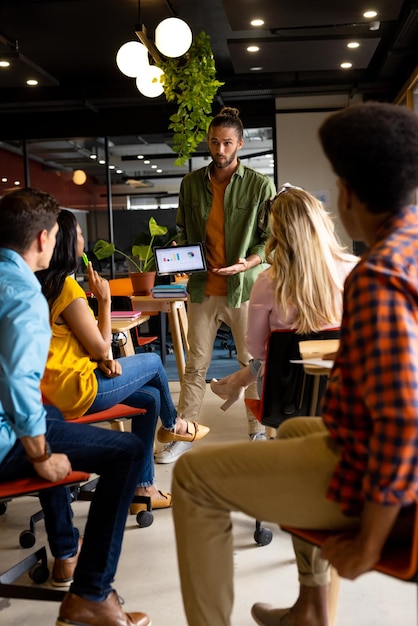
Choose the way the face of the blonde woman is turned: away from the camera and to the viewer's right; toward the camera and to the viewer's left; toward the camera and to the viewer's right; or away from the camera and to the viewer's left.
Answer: away from the camera and to the viewer's left

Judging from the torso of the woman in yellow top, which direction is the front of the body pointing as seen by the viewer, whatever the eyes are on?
to the viewer's right

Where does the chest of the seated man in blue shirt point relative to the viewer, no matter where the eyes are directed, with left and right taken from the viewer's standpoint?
facing to the right of the viewer

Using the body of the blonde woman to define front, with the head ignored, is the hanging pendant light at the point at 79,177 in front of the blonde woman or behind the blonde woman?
in front

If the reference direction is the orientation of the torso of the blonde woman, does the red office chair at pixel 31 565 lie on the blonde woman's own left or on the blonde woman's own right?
on the blonde woman's own left

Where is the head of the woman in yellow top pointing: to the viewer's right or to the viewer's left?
to the viewer's right

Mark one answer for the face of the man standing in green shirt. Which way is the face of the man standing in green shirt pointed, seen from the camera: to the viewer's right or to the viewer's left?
to the viewer's left

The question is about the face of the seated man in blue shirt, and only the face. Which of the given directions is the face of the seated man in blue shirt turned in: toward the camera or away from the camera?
away from the camera

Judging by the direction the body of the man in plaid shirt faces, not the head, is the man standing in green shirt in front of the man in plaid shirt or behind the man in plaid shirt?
in front

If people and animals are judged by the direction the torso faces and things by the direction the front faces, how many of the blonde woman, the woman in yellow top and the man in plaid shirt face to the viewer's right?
1

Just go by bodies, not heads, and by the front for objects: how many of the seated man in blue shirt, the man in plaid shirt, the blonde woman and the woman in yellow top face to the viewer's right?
2

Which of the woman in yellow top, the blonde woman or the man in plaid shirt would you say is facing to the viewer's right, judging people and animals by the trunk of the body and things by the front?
the woman in yellow top

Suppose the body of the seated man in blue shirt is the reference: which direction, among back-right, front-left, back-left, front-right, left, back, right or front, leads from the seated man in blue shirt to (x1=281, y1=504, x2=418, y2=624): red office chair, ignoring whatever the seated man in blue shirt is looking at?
front-right

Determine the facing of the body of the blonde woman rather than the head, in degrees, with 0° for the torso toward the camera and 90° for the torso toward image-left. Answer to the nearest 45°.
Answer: approximately 135°
